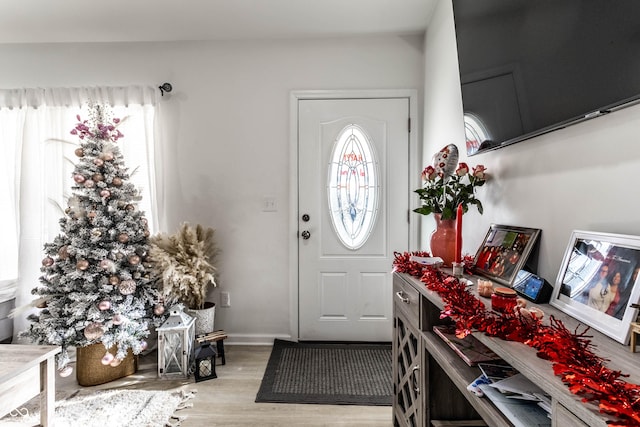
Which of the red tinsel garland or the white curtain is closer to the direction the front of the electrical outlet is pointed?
the red tinsel garland

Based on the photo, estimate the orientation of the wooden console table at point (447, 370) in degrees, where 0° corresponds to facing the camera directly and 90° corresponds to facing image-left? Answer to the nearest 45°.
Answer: approximately 45°

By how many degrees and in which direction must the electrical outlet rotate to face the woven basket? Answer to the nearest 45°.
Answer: approximately 45° to its right

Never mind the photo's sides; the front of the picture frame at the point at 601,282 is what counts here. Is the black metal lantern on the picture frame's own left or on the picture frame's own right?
on the picture frame's own right

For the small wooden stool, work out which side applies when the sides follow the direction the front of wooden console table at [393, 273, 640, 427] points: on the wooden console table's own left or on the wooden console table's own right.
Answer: on the wooden console table's own right

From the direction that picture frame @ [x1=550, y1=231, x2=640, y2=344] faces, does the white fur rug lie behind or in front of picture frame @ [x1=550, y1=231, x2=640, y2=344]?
in front

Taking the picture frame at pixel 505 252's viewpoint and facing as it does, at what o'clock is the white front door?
The white front door is roughly at 3 o'clock from the picture frame.

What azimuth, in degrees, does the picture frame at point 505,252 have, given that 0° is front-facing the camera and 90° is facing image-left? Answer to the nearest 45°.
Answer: approximately 45°

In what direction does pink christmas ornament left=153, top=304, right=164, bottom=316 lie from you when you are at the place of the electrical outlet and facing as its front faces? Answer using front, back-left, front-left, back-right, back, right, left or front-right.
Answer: front-right

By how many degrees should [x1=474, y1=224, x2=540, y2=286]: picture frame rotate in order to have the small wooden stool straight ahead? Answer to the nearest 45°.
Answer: approximately 45° to its right
